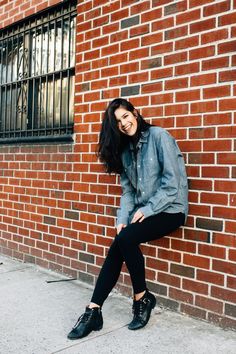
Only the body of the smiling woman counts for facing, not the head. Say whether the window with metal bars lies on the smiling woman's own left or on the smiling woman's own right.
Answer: on the smiling woman's own right

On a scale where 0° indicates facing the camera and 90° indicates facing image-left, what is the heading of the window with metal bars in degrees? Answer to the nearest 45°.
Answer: approximately 45°

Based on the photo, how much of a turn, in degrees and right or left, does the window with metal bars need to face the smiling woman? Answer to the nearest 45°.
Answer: approximately 45° to its left

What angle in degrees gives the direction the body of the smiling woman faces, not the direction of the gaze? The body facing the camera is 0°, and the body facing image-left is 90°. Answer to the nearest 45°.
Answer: approximately 45°
